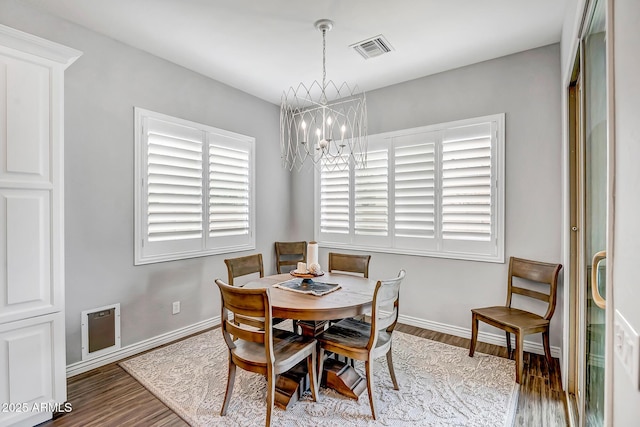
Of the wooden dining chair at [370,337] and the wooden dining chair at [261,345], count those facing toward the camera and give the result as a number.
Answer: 0

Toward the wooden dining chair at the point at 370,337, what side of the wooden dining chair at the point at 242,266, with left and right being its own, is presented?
front

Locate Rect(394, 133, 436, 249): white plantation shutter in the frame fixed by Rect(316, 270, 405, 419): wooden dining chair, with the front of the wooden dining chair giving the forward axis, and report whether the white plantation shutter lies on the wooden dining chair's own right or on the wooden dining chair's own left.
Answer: on the wooden dining chair's own right

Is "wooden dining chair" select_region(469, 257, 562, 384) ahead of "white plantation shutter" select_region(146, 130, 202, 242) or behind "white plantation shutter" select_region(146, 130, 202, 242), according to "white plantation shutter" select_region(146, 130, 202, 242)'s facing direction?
ahead

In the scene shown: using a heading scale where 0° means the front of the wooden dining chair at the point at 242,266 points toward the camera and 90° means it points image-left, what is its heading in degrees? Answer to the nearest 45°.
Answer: approximately 315°

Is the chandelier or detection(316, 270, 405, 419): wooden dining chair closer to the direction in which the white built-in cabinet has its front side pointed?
the wooden dining chair

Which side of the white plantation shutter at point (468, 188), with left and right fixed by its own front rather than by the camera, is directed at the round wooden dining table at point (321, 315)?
front

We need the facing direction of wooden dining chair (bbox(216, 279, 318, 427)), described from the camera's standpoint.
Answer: facing away from the viewer and to the right of the viewer

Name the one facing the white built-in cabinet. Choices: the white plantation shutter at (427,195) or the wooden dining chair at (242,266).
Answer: the white plantation shutter

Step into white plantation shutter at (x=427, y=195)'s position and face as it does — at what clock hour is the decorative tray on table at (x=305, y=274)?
The decorative tray on table is roughly at 12 o'clock from the white plantation shutter.

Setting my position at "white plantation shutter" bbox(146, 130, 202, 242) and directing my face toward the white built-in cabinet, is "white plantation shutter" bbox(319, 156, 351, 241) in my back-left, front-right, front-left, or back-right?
back-left

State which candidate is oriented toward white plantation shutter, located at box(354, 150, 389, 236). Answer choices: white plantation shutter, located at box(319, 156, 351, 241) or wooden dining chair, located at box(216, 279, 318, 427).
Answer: the wooden dining chair

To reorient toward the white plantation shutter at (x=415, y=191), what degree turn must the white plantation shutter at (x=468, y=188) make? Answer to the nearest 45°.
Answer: approximately 45° to its right

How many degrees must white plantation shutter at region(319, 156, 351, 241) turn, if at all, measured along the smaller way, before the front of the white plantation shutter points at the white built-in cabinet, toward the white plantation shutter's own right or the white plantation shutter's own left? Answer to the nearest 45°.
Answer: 0° — it already faces it

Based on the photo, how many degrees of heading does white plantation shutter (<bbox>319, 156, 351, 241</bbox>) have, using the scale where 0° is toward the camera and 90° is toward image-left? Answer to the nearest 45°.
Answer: approximately 45°

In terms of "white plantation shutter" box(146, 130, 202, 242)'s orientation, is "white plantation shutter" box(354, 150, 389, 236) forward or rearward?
forward
